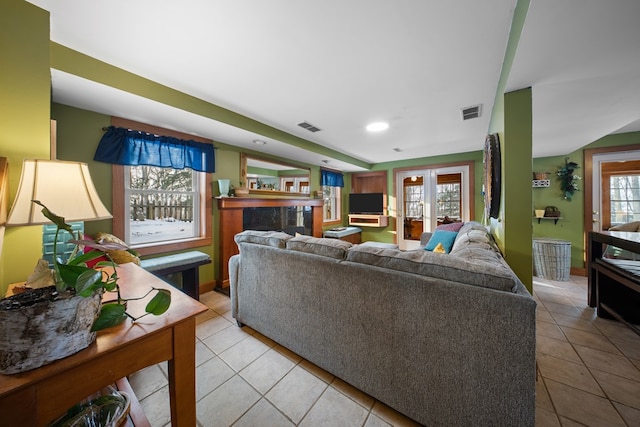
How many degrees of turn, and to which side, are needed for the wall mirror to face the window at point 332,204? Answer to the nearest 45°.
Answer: approximately 90° to its left

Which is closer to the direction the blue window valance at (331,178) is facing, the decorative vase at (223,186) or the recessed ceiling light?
the recessed ceiling light

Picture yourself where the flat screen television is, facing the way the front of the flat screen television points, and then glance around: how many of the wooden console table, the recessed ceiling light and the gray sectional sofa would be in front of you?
3

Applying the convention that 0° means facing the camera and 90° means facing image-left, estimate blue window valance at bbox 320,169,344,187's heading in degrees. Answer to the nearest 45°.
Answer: approximately 315°

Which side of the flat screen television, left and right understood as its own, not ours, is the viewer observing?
front

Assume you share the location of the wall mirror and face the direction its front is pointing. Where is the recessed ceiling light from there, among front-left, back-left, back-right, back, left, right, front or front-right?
front

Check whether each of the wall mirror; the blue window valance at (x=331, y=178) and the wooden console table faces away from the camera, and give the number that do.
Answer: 0

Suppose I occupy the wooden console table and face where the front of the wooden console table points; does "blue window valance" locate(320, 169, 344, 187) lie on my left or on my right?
on my left

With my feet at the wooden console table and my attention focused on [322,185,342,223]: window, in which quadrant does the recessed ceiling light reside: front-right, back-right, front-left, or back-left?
front-right

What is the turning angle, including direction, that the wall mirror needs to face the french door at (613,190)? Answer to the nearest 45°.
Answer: approximately 45° to its left
